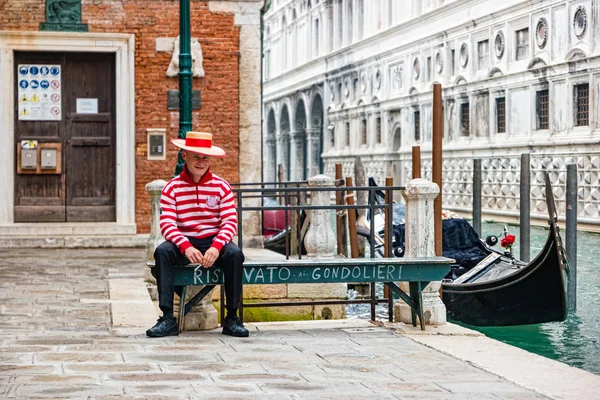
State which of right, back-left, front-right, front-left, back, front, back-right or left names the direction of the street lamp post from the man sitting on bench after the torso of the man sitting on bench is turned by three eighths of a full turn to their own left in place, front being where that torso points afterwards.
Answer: front-left

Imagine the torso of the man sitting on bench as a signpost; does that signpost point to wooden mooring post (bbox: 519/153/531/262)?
no

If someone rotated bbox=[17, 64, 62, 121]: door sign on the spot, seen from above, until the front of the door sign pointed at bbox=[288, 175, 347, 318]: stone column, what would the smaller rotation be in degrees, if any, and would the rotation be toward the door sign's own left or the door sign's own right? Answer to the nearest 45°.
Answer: approximately 45° to the door sign's own left

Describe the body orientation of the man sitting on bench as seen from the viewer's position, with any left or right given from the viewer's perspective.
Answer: facing the viewer

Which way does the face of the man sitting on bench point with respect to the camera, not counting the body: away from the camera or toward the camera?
toward the camera

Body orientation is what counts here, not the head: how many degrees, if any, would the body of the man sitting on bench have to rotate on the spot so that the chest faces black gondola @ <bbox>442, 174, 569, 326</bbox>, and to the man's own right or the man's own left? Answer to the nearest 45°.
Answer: approximately 135° to the man's own left

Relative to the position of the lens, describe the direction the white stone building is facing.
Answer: facing the viewer and to the left of the viewer

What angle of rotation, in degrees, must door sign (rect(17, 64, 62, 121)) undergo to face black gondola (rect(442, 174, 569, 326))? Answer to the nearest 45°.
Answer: approximately 45° to its left

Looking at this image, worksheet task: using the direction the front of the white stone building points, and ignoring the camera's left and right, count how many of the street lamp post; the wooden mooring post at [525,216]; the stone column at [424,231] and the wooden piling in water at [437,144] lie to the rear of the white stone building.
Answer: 0

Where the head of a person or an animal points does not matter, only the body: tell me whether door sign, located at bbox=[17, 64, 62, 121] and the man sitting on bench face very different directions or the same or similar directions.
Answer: same or similar directions

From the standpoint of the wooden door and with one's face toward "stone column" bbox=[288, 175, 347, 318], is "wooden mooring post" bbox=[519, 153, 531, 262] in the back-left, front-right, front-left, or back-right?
front-left

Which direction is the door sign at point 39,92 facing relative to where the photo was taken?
toward the camera

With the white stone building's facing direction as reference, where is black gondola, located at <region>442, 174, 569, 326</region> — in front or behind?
in front

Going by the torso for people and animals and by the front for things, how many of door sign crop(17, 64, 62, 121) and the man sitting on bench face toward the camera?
2

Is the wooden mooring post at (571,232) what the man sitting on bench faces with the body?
no

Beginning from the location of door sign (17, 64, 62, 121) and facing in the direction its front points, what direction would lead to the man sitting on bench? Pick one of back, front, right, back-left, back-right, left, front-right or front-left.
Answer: front

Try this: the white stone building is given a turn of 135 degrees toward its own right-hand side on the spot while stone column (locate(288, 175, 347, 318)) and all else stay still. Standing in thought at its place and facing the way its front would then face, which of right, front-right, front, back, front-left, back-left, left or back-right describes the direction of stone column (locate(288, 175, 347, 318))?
back
